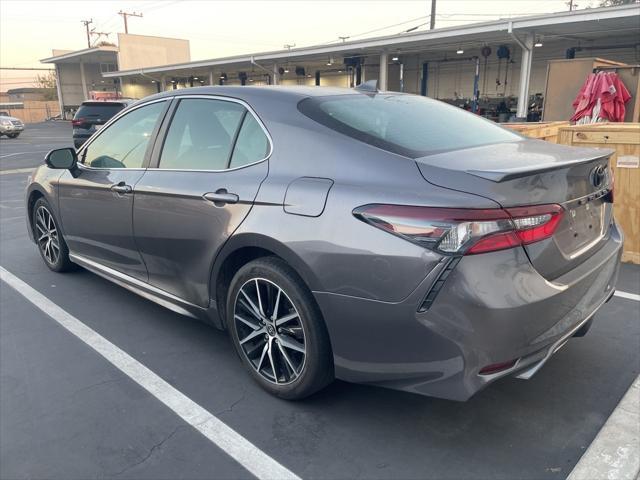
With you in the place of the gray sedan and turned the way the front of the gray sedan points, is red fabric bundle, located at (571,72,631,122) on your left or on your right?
on your right

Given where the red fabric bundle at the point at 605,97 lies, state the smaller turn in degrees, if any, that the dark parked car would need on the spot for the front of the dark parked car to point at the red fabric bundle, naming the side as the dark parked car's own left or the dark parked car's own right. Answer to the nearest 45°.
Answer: approximately 135° to the dark parked car's own right

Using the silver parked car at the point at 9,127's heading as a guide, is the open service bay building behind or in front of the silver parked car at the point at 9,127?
in front

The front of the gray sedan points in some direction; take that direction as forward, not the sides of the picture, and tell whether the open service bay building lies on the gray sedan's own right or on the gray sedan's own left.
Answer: on the gray sedan's own right

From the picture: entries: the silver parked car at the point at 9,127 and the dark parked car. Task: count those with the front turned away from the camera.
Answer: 1

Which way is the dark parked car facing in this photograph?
away from the camera

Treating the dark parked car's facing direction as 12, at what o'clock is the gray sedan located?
The gray sedan is roughly at 6 o'clock from the dark parked car.

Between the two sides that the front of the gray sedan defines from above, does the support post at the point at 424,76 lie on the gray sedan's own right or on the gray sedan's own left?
on the gray sedan's own right

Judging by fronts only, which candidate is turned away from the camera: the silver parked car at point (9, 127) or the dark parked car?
the dark parked car

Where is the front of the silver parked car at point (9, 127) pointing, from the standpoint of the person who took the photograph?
facing the viewer and to the right of the viewer

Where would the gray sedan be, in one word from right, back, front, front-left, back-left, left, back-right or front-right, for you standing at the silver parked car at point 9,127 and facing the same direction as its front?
front-right

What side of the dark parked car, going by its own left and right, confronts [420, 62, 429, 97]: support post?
right
